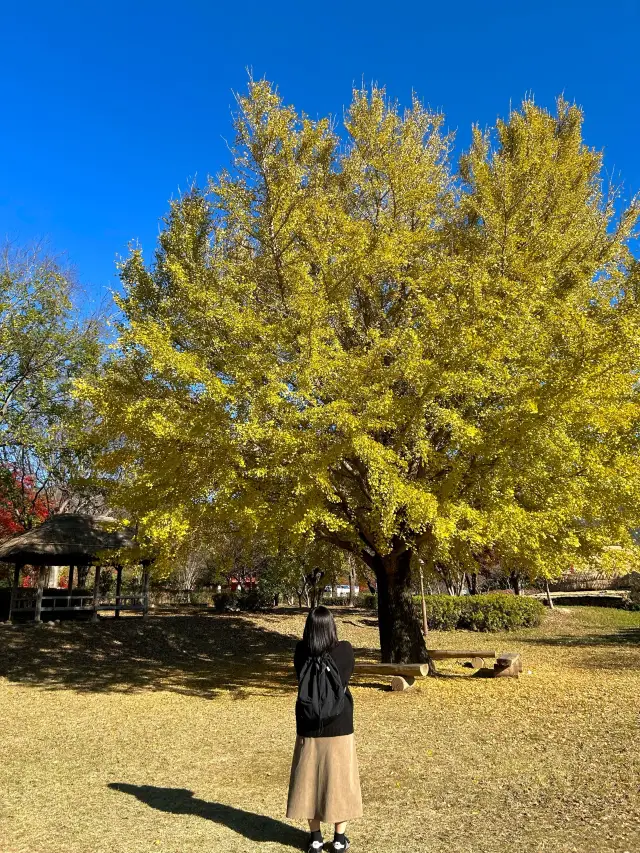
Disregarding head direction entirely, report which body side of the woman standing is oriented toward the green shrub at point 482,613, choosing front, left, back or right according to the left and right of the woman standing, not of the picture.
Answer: front

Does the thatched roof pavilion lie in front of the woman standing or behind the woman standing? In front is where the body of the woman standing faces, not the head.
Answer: in front

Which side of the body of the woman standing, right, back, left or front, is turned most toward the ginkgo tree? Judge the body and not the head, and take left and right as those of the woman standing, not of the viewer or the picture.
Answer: front

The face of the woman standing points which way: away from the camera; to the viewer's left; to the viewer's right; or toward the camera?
away from the camera

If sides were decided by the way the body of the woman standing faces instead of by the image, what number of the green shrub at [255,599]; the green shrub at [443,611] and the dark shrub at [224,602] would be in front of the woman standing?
3

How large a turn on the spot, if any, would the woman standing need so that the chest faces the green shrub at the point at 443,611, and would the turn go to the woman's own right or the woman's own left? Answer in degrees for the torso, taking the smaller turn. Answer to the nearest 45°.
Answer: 0° — they already face it

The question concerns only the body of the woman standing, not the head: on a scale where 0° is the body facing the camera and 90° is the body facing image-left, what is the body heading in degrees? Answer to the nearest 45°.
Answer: approximately 180°

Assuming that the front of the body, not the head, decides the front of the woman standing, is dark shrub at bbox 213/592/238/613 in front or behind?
in front
